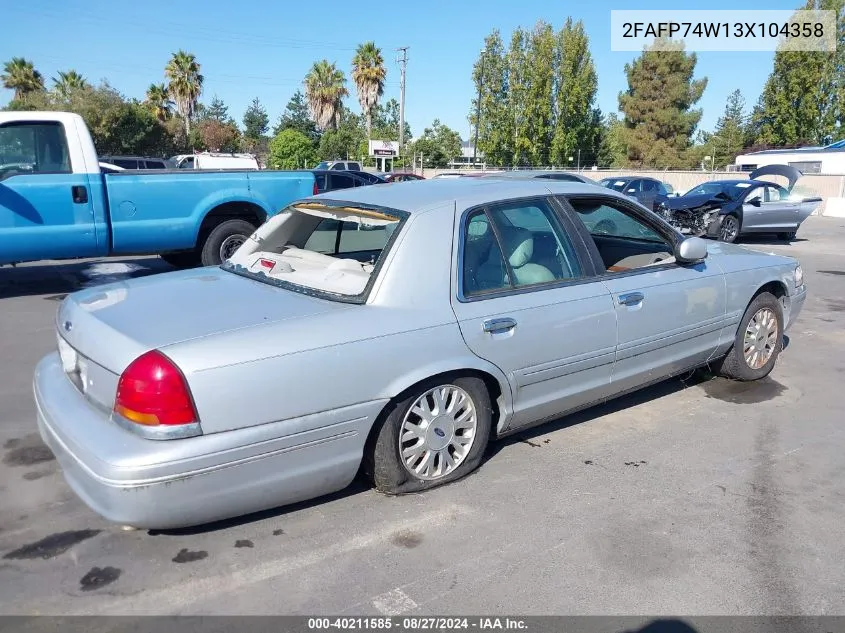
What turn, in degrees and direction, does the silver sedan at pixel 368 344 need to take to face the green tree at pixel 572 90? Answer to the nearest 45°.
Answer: approximately 45° to its left

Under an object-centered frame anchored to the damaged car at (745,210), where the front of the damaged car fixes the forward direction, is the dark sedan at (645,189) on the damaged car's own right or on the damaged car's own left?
on the damaged car's own right

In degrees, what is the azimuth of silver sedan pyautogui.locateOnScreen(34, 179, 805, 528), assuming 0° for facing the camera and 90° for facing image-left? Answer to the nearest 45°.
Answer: approximately 225°

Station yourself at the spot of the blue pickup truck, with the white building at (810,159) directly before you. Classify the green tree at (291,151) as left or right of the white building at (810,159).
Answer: left

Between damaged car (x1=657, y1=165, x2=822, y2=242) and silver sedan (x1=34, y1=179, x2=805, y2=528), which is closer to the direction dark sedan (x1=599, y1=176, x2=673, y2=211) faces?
the silver sedan

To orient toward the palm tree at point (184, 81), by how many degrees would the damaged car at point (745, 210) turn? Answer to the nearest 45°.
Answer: approximately 90° to its right

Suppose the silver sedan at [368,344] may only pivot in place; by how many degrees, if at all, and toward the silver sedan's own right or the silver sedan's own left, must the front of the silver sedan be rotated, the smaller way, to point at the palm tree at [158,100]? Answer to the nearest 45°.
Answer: approximately 45° to the silver sedan's own left

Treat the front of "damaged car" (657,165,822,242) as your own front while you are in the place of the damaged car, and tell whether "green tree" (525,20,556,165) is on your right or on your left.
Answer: on your right

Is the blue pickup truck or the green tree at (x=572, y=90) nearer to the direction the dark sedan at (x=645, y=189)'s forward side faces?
the blue pickup truck

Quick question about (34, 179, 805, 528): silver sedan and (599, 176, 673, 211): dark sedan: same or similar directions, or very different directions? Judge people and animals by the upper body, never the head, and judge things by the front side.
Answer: very different directions

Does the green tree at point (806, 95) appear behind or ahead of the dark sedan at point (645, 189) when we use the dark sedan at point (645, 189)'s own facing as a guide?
behind

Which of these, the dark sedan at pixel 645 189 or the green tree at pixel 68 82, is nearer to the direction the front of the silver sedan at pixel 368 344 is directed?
the dark sedan
